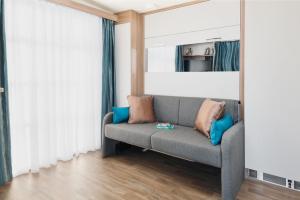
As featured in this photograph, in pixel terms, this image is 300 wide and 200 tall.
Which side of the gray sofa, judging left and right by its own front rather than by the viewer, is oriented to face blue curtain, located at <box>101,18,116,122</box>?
right

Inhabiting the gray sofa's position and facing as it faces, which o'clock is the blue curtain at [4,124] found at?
The blue curtain is roughly at 1 o'clock from the gray sofa.

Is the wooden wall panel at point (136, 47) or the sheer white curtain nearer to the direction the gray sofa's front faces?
the sheer white curtain

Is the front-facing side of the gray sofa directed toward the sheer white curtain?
no

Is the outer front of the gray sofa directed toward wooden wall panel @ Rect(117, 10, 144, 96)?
no

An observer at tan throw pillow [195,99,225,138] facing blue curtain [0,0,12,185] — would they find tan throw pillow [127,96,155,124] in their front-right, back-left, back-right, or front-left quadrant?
front-right
